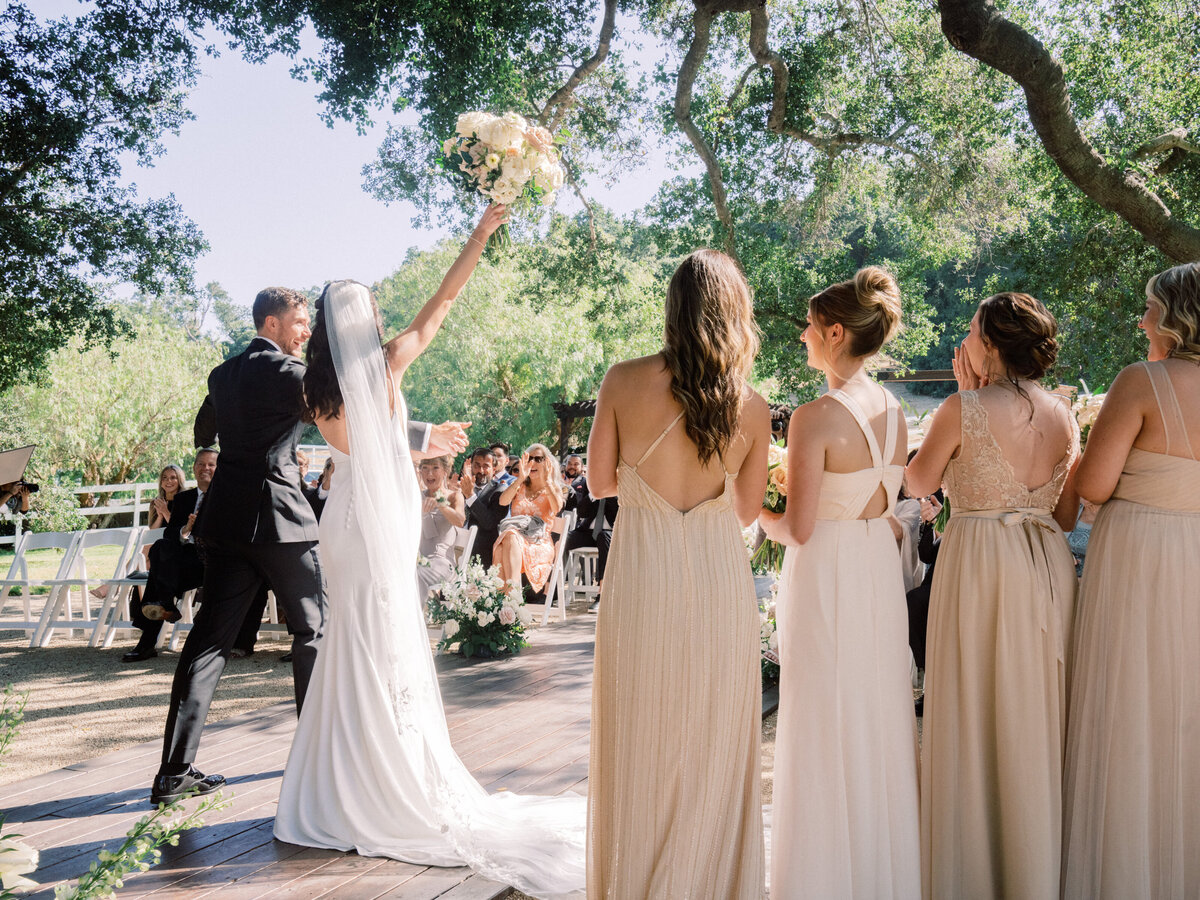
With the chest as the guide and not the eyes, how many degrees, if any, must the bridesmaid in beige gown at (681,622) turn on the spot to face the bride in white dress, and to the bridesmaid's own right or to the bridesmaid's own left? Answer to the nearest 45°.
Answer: approximately 45° to the bridesmaid's own left

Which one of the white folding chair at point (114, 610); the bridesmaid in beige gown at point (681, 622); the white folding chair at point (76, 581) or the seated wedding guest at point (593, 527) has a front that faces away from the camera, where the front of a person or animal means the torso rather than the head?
the bridesmaid in beige gown

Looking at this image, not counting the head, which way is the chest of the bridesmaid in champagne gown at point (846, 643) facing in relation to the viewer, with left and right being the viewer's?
facing away from the viewer and to the left of the viewer

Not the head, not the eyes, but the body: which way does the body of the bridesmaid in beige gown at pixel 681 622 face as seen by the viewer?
away from the camera

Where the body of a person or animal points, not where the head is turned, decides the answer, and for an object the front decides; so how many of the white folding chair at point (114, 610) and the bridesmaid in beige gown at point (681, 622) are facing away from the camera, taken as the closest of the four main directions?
1

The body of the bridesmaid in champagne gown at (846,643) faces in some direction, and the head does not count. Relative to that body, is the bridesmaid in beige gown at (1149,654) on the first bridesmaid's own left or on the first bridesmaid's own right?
on the first bridesmaid's own right

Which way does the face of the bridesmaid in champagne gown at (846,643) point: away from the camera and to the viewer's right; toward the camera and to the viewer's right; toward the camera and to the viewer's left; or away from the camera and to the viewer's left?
away from the camera and to the viewer's left

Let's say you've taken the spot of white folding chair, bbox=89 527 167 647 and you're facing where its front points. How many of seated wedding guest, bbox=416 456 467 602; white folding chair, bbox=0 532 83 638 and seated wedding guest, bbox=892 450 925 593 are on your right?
1

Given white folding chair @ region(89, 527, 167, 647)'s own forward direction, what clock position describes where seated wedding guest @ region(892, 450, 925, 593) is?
The seated wedding guest is roughly at 9 o'clock from the white folding chair.

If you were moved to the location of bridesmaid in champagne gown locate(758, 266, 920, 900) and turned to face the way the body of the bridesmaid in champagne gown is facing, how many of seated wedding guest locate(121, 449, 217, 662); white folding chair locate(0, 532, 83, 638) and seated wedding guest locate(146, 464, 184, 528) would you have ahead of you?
3

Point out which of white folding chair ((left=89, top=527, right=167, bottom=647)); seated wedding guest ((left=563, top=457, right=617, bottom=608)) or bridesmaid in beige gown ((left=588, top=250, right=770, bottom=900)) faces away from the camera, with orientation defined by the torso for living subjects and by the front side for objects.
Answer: the bridesmaid in beige gown

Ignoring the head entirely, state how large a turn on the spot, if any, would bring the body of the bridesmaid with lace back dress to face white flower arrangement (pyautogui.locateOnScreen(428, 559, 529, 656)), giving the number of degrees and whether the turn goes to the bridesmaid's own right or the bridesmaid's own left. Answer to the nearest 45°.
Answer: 0° — they already face it

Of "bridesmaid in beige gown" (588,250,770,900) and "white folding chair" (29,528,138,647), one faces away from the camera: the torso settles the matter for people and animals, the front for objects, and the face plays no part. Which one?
the bridesmaid in beige gown
